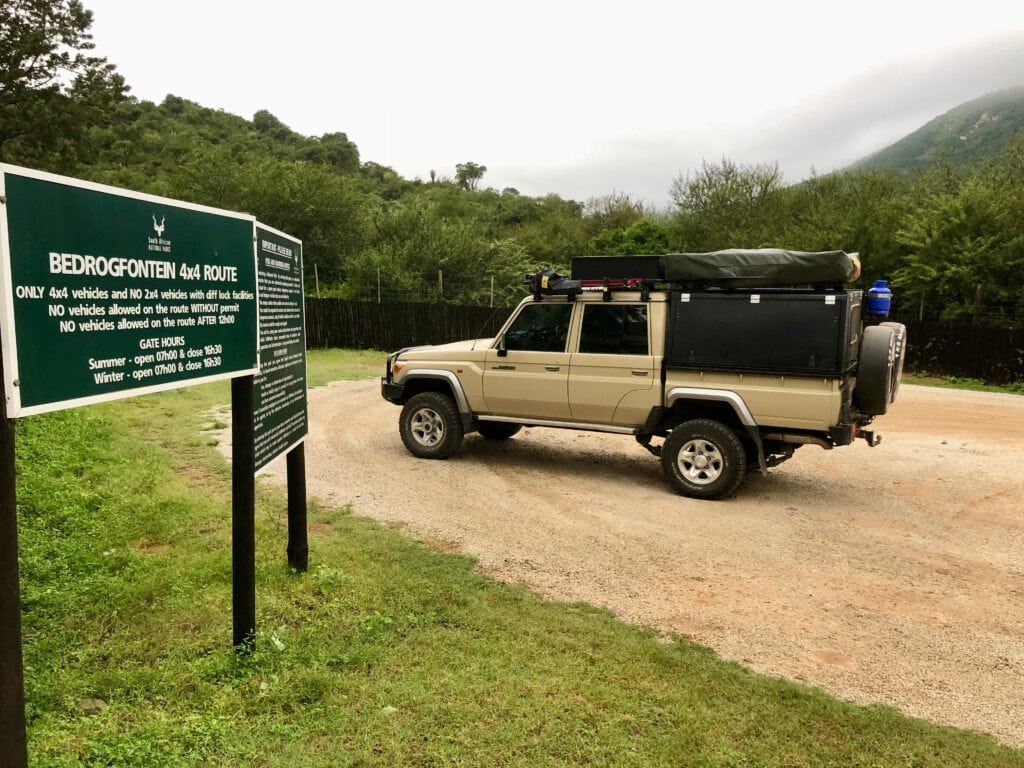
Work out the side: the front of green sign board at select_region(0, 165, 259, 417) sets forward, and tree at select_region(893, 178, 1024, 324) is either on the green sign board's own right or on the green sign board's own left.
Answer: on the green sign board's own left

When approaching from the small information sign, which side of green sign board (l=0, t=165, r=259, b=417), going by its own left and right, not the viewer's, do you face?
left

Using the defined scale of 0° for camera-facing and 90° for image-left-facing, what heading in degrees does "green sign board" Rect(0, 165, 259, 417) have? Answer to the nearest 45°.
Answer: approximately 315°

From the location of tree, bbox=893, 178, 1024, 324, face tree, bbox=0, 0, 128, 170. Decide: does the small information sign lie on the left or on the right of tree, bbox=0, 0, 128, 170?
left

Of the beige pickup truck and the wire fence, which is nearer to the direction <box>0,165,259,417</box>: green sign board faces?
the beige pickup truck

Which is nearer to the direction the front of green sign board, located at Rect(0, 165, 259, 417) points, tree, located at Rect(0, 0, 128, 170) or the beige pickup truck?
the beige pickup truck

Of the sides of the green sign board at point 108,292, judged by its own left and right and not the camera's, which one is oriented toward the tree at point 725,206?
left
